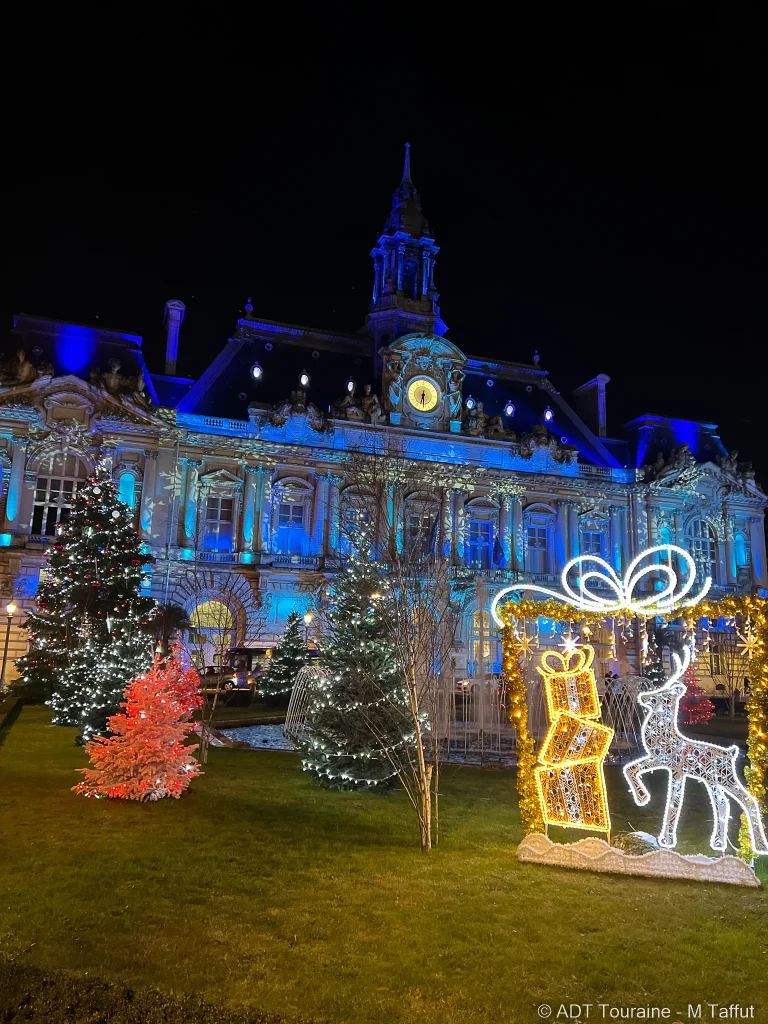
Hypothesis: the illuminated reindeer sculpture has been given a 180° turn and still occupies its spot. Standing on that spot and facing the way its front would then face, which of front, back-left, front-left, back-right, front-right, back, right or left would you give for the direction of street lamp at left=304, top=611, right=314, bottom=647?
back-left

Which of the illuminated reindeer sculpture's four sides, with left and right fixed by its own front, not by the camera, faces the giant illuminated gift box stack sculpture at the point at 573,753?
front

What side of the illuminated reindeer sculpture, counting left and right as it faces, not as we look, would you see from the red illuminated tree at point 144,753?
front

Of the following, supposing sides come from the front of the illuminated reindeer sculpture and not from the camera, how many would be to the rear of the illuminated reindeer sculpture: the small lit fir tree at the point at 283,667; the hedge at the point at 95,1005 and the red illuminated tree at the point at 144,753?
0

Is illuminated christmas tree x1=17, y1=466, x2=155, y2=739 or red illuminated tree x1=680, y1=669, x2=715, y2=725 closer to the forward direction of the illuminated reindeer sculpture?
the illuminated christmas tree

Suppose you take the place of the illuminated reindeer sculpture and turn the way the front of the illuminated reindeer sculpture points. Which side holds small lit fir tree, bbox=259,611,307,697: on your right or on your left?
on your right

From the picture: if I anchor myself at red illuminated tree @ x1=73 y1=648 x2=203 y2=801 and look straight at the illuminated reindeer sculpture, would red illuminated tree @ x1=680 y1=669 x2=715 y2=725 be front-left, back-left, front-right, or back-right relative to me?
front-left

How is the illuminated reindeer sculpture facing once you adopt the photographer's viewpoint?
facing to the left of the viewer

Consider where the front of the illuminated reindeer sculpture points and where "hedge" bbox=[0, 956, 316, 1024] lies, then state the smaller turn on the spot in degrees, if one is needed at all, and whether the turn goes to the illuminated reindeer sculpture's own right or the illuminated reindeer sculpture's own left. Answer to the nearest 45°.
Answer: approximately 45° to the illuminated reindeer sculpture's own left

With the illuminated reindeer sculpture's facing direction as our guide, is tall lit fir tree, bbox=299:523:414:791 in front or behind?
in front

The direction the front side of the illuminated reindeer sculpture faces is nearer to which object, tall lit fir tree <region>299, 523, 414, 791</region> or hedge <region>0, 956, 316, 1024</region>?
the tall lit fir tree

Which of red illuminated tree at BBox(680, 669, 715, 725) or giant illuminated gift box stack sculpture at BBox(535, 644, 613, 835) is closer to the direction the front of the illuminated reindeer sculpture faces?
the giant illuminated gift box stack sculpture

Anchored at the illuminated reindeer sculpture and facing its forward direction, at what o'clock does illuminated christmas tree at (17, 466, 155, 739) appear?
The illuminated christmas tree is roughly at 1 o'clock from the illuminated reindeer sculpture.

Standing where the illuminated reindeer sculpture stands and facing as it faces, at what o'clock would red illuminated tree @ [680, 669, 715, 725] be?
The red illuminated tree is roughly at 3 o'clock from the illuminated reindeer sculpture.
